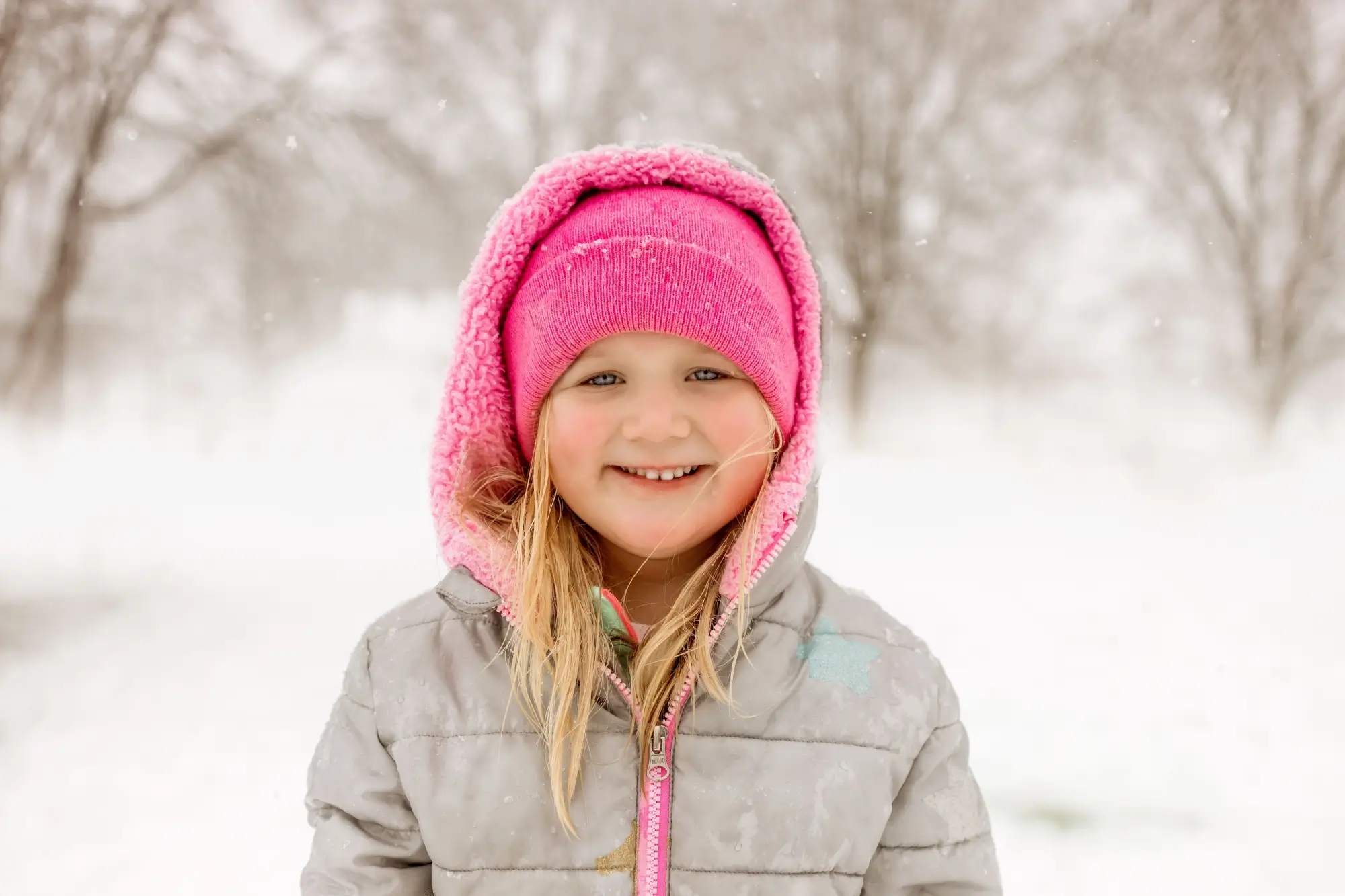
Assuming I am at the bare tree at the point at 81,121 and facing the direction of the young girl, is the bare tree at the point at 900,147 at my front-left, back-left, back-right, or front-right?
front-left

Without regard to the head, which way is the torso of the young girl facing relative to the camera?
toward the camera

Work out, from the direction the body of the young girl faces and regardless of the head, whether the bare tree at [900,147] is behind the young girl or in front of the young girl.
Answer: behind

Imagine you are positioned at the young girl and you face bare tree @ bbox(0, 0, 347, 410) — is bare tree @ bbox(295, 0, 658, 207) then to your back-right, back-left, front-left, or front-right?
front-right

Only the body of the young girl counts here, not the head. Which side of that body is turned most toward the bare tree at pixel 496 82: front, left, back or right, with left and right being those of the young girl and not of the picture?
back

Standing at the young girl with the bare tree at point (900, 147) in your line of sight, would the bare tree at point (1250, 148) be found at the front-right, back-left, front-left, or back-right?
front-right

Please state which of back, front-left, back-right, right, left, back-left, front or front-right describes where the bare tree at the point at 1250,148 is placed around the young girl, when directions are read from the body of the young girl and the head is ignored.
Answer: back-left
